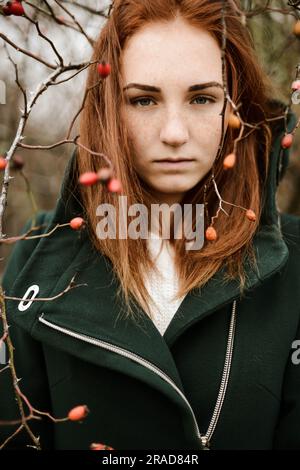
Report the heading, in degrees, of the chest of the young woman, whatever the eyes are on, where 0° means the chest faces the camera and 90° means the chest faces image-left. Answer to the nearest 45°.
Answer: approximately 0°

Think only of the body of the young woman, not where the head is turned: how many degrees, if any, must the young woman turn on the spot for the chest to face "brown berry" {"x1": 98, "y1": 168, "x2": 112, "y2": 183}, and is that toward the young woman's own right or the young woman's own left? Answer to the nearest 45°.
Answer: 0° — they already face it
